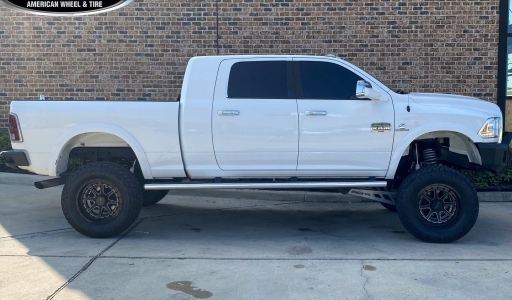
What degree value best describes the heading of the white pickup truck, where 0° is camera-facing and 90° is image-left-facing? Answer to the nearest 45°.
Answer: approximately 270°
